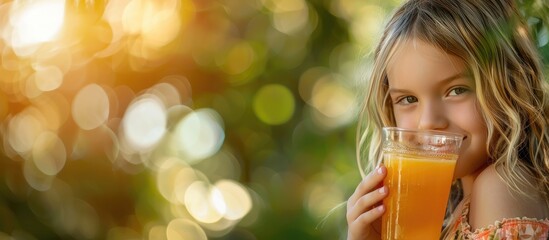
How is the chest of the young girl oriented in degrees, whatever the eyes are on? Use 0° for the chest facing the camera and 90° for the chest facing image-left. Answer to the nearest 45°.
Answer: approximately 45°
